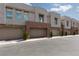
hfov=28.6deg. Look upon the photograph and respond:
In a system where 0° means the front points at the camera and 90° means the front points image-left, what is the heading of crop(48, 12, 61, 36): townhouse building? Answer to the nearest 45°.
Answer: approximately 315°

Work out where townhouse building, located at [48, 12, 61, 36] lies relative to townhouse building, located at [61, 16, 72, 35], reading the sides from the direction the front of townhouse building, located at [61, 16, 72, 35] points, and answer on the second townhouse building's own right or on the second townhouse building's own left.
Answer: on the second townhouse building's own right

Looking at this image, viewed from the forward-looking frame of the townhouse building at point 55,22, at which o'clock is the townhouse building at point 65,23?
the townhouse building at point 65,23 is roughly at 8 o'clock from the townhouse building at point 55,22.

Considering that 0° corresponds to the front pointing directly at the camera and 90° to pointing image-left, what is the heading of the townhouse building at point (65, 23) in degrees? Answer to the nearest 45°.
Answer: approximately 315°

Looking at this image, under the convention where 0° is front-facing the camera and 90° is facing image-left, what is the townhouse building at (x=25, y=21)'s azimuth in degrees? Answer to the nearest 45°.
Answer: approximately 315°
